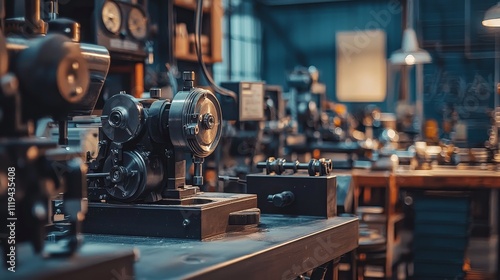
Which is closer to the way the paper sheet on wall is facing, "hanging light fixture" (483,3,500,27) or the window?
the hanging light fixture

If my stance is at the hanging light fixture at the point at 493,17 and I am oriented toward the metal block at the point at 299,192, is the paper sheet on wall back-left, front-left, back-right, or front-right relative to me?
back-right

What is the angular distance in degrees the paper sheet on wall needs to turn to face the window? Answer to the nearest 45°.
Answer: approximately 90° to its right

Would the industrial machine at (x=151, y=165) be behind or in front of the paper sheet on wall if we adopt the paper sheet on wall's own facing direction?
in front

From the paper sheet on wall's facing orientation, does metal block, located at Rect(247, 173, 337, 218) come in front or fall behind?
in front

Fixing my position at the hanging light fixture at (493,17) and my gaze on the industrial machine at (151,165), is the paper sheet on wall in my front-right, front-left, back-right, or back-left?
back-right

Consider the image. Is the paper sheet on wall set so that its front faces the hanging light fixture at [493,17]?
no

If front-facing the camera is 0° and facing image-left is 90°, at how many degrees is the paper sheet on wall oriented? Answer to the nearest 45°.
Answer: approximately 0°
